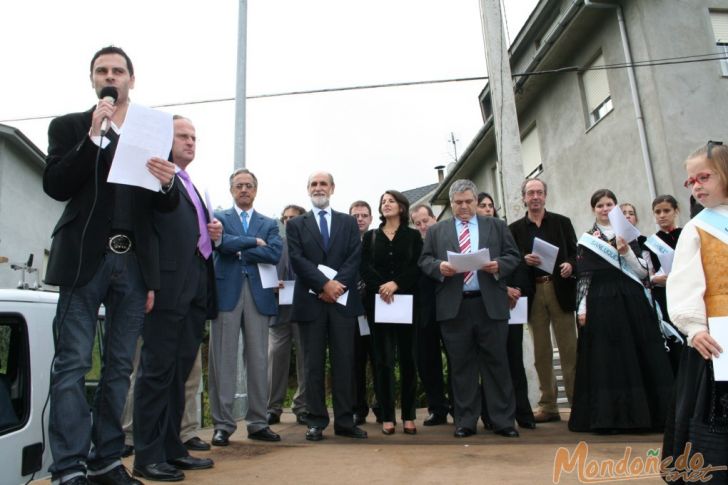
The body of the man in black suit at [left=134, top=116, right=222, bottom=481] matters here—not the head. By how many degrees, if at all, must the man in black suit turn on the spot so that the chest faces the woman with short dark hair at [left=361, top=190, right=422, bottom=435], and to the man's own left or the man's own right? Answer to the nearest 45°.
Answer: approximately 90° to the man's own left

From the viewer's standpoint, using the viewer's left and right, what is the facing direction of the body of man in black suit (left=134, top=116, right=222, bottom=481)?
facing the viewer and to the right of the viewer

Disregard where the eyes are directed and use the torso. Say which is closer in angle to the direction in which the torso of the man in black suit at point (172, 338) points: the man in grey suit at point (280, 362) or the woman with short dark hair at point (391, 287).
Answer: the woman with short dark hair

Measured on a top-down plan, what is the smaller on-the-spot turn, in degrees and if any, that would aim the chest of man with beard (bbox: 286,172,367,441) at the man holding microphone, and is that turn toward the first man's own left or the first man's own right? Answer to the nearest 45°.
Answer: approximately 45° to the first man's own right

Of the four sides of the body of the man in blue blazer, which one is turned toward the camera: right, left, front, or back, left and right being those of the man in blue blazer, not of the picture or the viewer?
front

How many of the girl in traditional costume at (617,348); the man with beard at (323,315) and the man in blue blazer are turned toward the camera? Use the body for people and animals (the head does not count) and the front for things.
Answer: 3

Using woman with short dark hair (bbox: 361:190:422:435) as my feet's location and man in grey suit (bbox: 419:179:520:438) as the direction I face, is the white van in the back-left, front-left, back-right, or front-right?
back-right

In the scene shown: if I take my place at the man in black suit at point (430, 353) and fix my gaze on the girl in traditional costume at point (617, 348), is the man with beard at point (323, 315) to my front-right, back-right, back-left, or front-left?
back-right

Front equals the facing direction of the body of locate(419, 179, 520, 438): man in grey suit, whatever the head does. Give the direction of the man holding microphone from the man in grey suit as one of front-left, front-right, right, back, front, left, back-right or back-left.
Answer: front-right

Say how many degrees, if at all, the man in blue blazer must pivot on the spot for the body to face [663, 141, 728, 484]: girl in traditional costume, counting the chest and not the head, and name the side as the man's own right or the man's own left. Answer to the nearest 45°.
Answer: approximately 45° to the man's own left

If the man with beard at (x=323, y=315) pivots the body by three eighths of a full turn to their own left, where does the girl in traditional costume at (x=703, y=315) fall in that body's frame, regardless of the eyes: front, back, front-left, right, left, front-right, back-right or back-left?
right

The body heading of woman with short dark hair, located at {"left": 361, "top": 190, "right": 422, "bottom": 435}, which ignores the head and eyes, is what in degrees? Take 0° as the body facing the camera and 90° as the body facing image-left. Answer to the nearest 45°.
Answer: approximately 0°

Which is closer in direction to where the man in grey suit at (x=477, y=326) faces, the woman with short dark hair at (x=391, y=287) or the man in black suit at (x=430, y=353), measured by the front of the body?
the woman with short dark hair

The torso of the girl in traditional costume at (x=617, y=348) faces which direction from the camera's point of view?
toward the camera
